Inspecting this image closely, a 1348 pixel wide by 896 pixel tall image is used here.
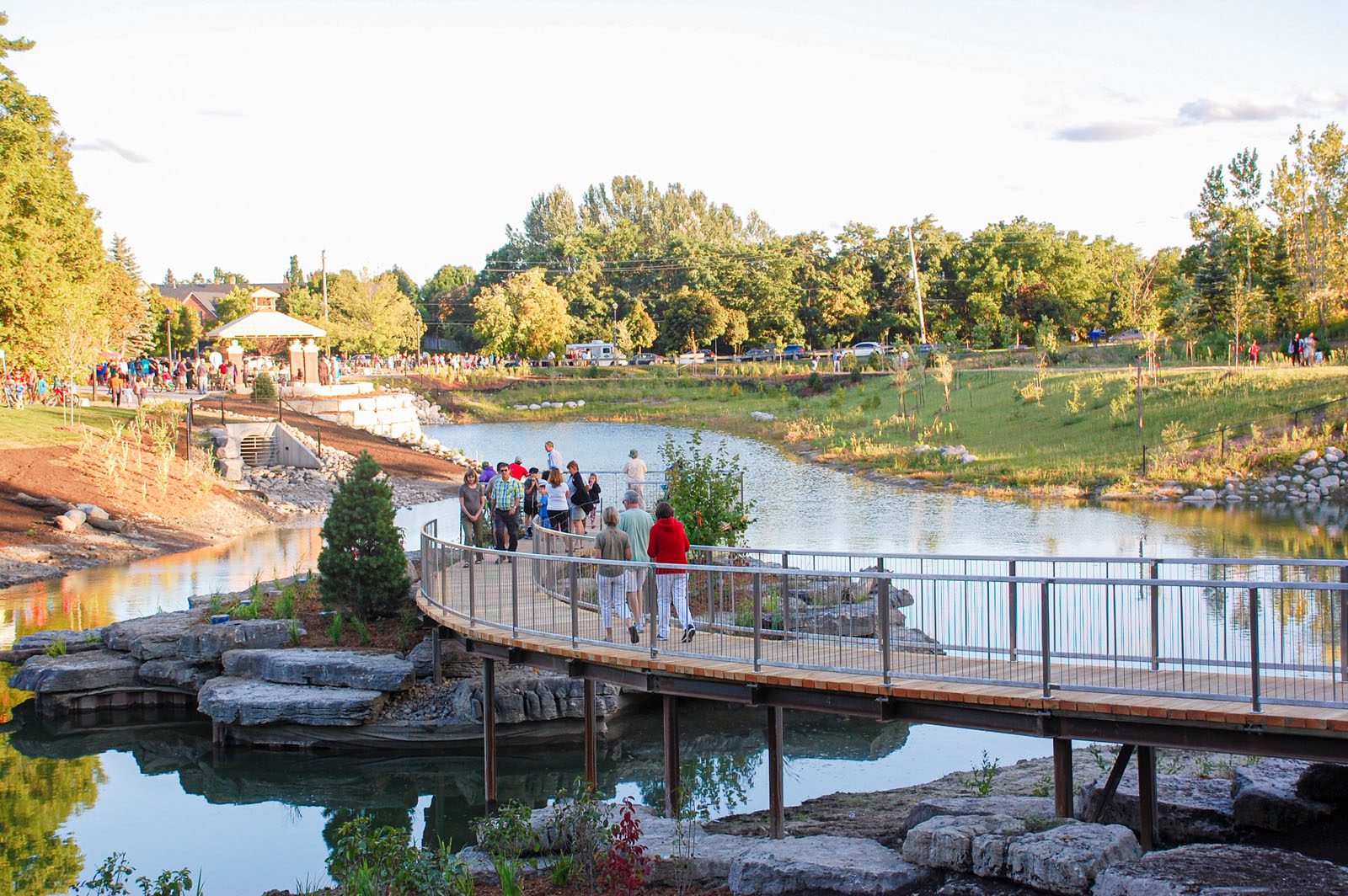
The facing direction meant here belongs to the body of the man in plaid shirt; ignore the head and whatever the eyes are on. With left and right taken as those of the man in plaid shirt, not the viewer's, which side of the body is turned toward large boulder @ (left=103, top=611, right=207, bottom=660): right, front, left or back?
right

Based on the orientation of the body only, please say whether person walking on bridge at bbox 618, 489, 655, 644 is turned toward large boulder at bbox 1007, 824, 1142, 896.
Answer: no

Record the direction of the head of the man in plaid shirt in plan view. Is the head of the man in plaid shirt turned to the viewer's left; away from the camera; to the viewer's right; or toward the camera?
toward the camera

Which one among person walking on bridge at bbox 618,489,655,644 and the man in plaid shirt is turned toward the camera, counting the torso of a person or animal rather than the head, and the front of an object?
the man in plaid shirt

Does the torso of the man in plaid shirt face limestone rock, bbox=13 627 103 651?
no

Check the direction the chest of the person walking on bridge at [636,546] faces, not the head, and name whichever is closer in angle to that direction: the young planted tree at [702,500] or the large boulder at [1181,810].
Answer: the young planted tree

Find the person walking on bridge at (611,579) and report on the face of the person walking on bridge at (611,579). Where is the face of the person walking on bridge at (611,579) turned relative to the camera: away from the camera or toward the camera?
away from the camera

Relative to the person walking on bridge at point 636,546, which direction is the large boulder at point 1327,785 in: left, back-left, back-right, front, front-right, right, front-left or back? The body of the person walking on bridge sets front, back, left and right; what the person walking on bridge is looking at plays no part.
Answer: back

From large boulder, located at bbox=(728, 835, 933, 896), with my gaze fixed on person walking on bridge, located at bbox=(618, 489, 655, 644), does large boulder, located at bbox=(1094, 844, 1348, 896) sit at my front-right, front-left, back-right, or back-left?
back-right

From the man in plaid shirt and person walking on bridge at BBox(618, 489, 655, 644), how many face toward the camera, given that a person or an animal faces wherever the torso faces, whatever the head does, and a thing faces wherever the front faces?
1

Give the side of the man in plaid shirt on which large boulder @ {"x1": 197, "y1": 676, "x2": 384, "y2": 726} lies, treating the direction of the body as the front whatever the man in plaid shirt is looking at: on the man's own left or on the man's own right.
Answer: on the man's own right

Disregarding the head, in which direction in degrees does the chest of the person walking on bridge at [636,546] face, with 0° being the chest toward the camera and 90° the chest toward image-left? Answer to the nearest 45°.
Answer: approximately 135°

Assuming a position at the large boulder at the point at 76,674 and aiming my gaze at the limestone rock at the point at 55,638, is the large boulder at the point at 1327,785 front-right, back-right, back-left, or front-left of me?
back-right

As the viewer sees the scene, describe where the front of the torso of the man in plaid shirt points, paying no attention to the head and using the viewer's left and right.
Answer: facing the viewer
